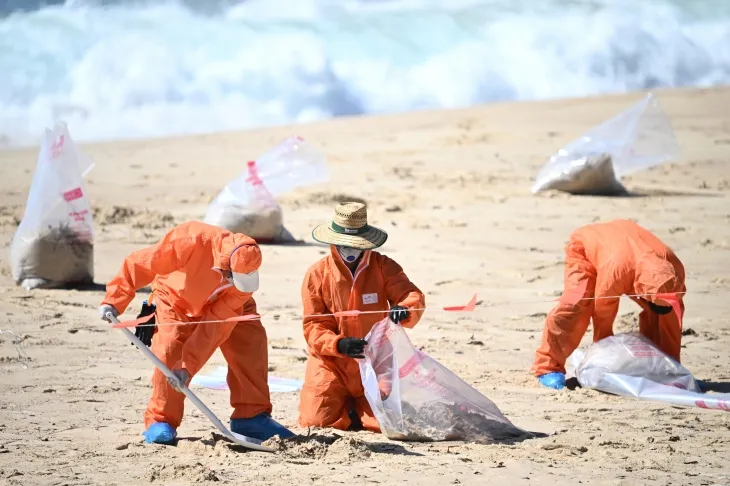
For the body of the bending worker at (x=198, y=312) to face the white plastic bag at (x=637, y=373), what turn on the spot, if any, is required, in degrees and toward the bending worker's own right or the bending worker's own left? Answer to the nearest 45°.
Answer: approximately 45° to the bending worker's own left

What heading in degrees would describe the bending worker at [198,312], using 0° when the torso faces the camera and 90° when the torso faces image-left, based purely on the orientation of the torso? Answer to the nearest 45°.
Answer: approximately 315°

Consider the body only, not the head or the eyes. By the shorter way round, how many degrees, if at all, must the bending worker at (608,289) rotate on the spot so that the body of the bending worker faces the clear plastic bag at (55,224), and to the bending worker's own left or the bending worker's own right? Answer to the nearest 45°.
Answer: approximately 135° to the bending worker's own right

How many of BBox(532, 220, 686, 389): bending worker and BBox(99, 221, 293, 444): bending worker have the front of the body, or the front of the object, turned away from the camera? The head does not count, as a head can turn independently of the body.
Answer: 0

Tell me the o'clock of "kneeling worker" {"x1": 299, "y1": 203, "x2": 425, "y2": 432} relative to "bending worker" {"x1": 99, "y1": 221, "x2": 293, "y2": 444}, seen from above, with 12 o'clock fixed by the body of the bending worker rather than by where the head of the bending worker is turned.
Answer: The kneeling worker is roughly at 10 o'clock from the bending worker.

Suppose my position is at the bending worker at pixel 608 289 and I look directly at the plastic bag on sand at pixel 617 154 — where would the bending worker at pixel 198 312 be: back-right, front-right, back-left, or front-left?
back-left

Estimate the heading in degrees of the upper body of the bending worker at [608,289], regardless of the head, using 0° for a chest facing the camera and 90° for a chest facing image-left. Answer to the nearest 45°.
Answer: approximately 315°

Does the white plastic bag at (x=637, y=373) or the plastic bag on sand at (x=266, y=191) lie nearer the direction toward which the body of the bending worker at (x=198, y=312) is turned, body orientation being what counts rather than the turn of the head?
the white plastic bag

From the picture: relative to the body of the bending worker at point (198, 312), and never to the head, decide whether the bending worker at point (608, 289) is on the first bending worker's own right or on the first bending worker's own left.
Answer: on the first bending worker's own left

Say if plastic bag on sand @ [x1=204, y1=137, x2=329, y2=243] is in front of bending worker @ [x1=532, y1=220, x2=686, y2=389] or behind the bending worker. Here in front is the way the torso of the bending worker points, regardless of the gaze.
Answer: behind

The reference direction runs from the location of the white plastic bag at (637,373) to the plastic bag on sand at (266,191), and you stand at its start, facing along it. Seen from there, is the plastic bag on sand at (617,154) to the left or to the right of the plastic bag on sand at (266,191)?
right
